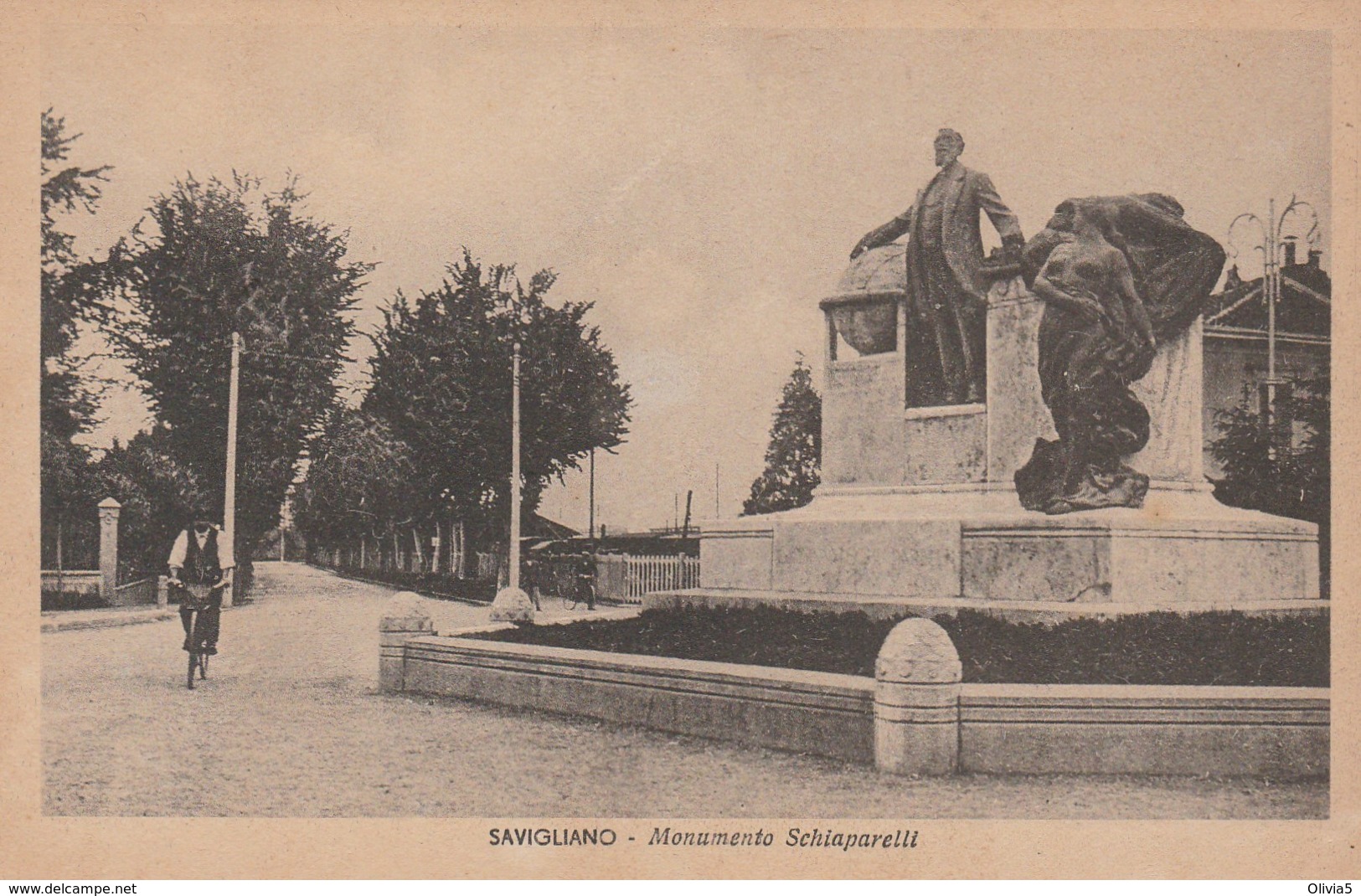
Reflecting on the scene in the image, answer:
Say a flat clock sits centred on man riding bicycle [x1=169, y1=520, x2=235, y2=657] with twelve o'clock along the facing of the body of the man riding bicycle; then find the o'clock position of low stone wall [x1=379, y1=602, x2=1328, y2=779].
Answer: The low stone wall is roughly at 11 o'clock from the man riding bicycle.

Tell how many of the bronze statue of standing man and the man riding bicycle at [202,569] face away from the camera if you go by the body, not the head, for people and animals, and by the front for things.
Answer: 0

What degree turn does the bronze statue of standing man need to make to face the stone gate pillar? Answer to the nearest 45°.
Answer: approximately 90° to its right

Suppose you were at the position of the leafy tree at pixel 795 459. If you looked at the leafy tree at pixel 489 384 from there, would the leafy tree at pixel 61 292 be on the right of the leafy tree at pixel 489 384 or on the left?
left

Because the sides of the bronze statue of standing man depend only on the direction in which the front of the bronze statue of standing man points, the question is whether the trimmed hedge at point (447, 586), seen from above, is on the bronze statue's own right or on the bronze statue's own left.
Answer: on the bronze statue's own right

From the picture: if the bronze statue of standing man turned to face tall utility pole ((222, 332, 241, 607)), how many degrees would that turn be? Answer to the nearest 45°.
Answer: approximately 90° to its right

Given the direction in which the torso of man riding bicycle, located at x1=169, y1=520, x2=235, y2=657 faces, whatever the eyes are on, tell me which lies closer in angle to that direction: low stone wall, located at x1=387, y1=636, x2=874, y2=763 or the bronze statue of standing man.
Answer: the low stone wall

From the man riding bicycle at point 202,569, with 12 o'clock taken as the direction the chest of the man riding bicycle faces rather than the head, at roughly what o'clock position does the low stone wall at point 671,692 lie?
The low stone wall is roughly at 11 o'clock from the man riding bicycle.

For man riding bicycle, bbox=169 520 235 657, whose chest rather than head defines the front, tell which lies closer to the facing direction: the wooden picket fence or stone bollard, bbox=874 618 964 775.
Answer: the stone bollard

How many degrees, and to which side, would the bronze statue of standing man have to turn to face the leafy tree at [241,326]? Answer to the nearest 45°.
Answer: approximately 90° to its right

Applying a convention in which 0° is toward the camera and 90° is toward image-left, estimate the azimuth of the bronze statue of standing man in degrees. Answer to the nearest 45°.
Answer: approximately 45°
